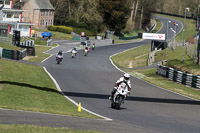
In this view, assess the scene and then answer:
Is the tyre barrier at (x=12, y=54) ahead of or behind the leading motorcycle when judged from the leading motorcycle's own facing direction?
behind

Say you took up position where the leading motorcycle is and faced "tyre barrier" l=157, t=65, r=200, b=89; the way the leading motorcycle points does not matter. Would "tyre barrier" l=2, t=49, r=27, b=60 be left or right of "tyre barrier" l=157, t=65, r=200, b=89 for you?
left

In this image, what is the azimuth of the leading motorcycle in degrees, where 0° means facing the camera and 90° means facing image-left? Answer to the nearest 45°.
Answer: approximately 0°

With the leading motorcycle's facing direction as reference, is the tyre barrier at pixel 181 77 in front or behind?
behind

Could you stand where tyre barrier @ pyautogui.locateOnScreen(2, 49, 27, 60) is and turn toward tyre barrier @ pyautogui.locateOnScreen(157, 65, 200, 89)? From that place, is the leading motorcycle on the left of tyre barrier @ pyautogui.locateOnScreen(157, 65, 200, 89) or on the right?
right
